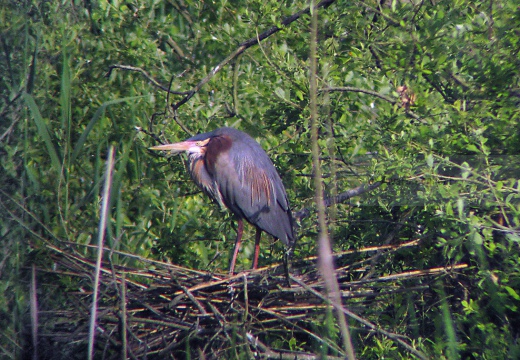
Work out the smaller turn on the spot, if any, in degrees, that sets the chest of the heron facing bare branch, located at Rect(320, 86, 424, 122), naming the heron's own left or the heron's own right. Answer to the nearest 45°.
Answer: approximately 135° to the heron's own right

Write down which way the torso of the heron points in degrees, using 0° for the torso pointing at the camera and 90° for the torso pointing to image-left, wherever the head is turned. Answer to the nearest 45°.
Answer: approximately 90°

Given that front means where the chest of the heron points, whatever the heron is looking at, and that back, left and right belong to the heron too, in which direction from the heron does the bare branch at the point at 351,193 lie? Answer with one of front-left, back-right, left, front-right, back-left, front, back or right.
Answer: back-left
